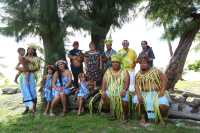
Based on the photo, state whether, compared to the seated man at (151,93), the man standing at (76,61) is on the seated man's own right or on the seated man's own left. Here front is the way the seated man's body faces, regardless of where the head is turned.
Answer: on the seated man's own right

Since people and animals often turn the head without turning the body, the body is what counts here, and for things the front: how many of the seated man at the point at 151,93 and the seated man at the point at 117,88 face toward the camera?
2

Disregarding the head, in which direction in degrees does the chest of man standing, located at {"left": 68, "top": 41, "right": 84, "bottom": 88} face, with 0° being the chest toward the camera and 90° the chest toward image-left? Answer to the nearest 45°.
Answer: approximately 0°

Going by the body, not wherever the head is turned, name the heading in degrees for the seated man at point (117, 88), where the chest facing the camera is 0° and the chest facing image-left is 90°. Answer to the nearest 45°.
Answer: approximately 0°

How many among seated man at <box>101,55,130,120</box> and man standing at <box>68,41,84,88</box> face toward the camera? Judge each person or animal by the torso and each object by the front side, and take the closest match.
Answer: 2

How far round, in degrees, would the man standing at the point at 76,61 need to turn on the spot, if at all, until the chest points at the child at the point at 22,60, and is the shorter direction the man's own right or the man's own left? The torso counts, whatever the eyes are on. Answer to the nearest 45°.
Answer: approximately 90° to the man's own right

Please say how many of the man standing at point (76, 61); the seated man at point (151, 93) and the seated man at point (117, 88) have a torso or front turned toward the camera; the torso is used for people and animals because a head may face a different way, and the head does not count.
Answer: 3

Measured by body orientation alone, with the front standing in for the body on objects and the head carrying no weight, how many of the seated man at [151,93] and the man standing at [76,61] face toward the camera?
2
